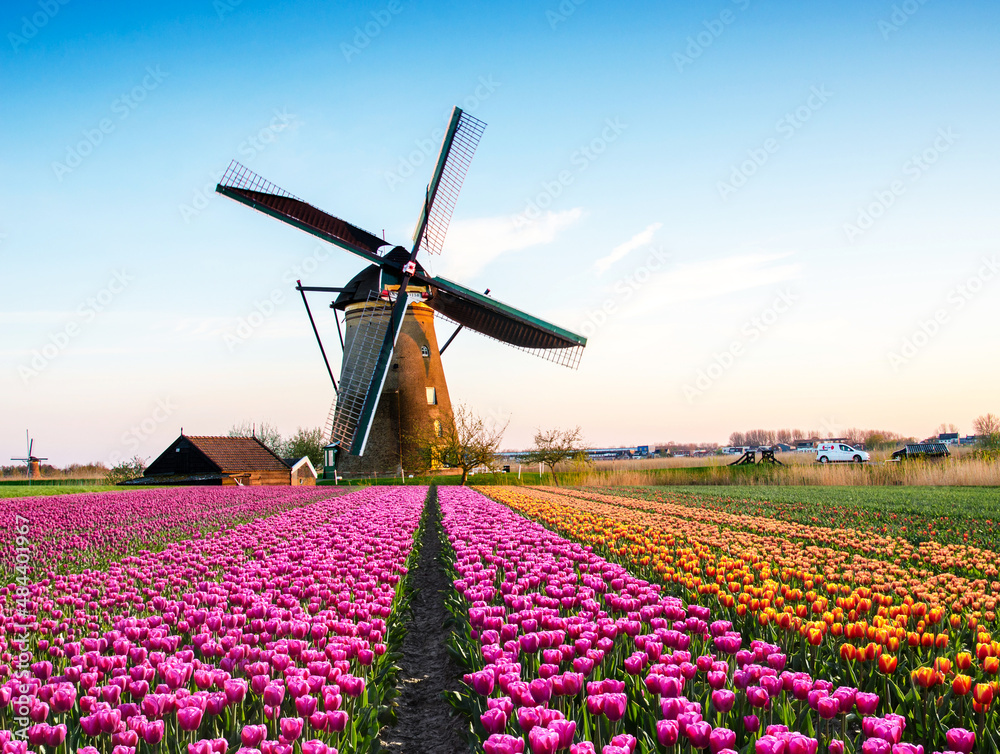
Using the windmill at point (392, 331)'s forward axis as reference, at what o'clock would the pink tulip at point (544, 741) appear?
The pink tulip is roughly at 12 o'clock from the windmill.

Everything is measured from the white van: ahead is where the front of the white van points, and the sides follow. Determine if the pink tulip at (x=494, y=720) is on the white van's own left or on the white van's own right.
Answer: on the white van's own right

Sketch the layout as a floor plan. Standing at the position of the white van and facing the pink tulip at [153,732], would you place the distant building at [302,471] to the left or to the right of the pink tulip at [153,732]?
right

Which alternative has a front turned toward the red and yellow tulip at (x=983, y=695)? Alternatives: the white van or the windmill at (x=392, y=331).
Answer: the windmill

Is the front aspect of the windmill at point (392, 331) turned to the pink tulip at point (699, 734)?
yes

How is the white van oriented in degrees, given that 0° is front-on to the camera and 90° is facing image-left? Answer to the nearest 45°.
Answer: approximately 270°

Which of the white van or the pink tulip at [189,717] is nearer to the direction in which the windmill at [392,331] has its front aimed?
the pink tulip

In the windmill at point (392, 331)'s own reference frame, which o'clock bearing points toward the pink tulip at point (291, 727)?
The pink tulip is roughly at 12 o'clock from the windmill.

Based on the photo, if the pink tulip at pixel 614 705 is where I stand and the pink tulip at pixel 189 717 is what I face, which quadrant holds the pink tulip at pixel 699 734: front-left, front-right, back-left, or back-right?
back-left

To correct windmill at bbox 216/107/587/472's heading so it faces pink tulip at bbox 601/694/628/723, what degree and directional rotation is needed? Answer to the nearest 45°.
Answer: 0° — it already faces it

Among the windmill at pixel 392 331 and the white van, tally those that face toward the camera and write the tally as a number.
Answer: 1
